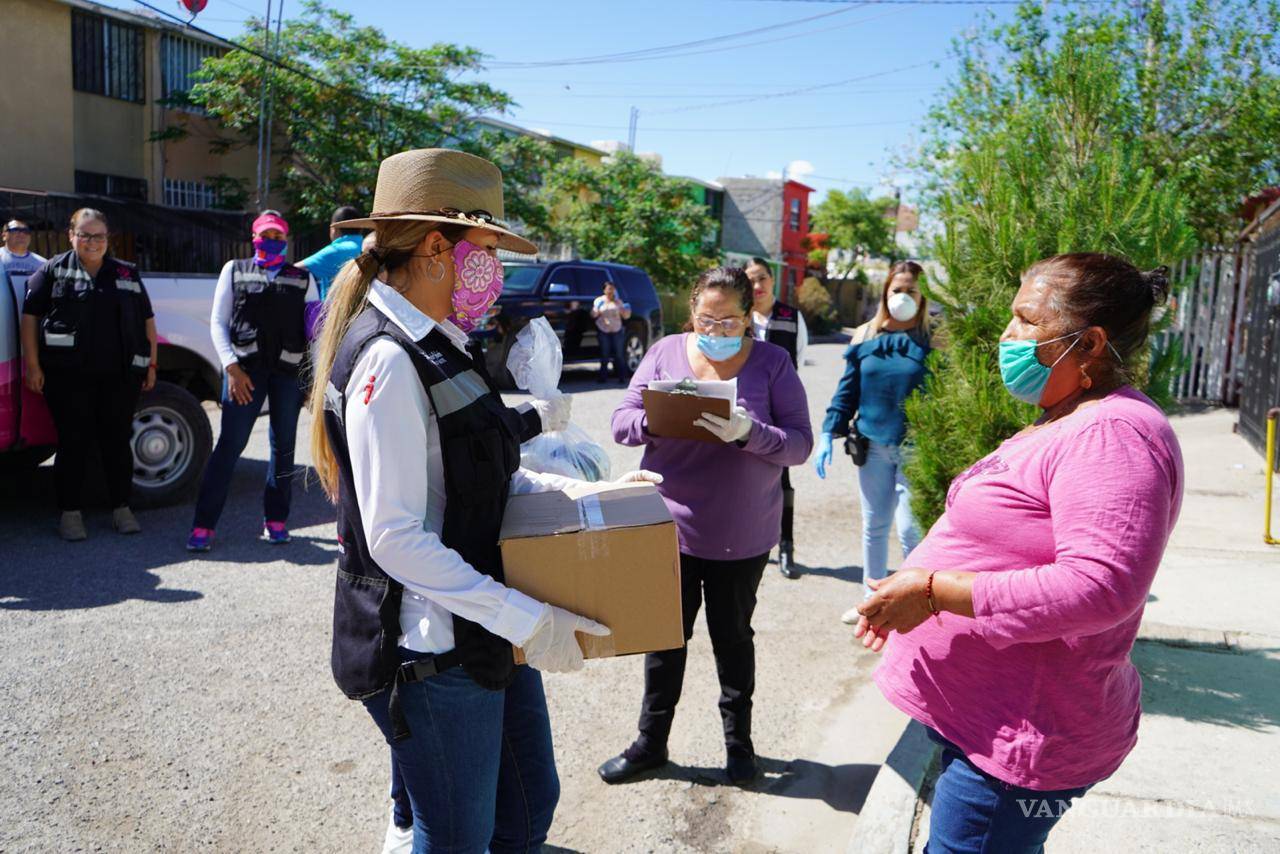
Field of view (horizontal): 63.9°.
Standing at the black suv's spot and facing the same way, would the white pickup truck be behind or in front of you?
in front

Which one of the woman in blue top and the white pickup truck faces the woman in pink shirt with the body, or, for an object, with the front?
the woman in blue top

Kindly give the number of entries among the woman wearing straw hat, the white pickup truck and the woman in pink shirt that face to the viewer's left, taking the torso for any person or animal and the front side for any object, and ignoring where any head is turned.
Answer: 2

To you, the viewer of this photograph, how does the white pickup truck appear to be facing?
facing to the left of the viewer

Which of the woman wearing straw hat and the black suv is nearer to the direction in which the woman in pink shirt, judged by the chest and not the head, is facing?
the woman wearing straw hat

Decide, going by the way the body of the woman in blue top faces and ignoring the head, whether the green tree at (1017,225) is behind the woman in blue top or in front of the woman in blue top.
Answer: in front

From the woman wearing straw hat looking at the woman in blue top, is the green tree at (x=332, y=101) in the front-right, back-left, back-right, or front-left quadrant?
front-left

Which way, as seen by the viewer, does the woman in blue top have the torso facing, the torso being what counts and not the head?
toward the camera

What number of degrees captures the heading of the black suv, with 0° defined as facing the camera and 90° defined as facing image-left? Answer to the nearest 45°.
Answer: approximately 45°

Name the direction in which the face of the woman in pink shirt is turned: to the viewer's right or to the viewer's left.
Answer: to the viewer's left

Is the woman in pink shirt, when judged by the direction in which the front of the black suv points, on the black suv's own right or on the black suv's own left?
on the black suv's own left

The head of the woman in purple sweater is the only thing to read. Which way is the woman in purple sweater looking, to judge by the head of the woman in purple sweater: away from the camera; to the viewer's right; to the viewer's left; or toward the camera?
toward the camera

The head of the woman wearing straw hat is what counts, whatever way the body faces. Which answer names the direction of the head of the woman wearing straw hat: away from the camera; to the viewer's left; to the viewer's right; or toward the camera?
to the viewer's right

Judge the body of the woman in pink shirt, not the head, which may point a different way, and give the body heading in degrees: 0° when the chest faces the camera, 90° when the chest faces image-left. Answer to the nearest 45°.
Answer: approximately 90°

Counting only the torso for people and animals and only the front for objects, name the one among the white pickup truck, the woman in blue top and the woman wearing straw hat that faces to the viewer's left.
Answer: the white pickup truck

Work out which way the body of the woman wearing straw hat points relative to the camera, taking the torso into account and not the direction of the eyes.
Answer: to the viewer's right

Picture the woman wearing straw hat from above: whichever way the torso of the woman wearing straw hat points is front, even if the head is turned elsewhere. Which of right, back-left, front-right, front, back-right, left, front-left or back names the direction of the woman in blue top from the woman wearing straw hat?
front-left
